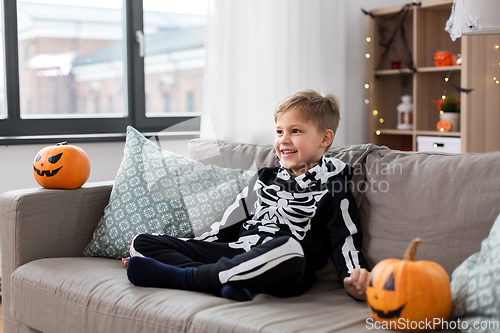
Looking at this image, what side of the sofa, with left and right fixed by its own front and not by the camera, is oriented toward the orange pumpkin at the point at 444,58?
back

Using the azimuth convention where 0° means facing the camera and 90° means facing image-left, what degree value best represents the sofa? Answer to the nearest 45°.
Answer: approximately 45°

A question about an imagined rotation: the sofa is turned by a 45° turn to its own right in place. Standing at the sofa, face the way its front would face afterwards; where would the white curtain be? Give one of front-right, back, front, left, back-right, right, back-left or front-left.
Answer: right

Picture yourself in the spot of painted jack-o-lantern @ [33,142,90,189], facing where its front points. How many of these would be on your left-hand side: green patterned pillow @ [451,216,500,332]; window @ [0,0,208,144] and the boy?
2

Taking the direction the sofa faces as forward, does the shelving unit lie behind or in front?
behind

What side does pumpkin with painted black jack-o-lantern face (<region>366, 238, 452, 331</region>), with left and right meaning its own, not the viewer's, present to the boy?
right

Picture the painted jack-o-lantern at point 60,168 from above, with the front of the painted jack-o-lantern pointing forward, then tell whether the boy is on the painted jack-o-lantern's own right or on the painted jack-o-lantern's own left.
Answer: on the painted jack-o-lantern's own left

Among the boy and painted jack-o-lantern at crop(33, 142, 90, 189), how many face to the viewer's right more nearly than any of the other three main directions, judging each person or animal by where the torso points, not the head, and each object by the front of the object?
0

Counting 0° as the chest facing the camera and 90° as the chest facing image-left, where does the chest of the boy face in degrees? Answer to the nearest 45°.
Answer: approximately 45°

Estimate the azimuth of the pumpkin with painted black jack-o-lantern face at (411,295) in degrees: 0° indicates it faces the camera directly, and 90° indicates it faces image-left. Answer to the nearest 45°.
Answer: approximately 45°

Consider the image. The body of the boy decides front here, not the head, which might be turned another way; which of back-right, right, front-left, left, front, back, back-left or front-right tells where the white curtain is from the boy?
back-right

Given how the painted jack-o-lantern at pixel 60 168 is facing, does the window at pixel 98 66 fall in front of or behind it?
behind
